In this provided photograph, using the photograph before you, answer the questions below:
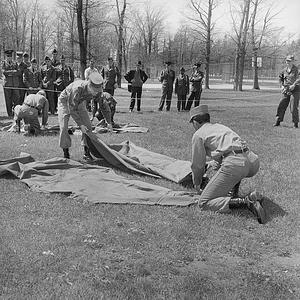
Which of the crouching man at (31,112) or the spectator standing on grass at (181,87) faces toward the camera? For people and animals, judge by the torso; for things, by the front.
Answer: the spectator standing on grass

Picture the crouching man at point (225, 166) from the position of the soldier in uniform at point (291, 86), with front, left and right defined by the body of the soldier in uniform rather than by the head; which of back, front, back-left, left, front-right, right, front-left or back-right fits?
front-left

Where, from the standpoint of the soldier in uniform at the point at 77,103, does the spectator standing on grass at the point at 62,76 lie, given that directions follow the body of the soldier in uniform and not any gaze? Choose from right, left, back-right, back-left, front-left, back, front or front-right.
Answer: back-left

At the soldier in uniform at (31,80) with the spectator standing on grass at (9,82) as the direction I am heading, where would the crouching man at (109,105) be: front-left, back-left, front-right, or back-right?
back-left

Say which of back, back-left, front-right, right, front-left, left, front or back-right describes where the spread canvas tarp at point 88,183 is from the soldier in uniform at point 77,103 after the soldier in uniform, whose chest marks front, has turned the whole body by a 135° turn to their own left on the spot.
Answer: back

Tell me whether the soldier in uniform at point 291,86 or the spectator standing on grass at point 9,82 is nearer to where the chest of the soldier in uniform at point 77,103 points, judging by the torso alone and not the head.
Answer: the soldier in uniform

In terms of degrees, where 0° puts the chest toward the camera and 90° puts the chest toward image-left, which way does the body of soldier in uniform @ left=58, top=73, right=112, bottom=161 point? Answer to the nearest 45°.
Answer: approximately 315°

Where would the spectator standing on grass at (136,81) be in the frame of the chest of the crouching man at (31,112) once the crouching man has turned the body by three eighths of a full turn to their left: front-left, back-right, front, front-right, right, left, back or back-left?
back-right

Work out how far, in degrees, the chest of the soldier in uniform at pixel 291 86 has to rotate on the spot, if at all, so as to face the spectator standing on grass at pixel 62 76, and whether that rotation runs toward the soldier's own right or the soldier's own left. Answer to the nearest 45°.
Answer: approximately 45° to the soldier's own right

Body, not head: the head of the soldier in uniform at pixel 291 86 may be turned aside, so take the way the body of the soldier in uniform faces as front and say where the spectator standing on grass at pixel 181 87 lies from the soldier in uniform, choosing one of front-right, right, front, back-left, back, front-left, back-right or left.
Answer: right

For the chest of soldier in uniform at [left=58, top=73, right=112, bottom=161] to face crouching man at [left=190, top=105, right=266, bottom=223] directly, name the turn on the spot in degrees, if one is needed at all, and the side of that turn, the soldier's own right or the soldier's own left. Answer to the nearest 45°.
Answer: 0° — they already face them

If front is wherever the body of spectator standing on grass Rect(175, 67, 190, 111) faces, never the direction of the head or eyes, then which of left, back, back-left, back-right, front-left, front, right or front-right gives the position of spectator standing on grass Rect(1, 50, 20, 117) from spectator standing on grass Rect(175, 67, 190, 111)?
front-right

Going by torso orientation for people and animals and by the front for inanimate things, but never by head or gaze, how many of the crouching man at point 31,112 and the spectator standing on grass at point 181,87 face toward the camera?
1

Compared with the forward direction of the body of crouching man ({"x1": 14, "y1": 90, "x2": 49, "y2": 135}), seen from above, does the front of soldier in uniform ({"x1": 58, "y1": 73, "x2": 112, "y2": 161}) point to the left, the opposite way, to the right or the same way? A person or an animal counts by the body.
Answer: to the right

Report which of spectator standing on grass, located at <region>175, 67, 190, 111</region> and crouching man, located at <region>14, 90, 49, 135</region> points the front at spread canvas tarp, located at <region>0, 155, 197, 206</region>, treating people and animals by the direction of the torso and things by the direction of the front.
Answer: the spectator standing on grass

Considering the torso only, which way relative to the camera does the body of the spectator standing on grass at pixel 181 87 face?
toward the camera

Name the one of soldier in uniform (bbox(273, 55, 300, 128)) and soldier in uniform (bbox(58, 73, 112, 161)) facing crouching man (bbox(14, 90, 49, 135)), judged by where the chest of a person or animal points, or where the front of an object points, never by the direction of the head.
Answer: soldier in uniform (bbox(273, 55, 300, 128))
